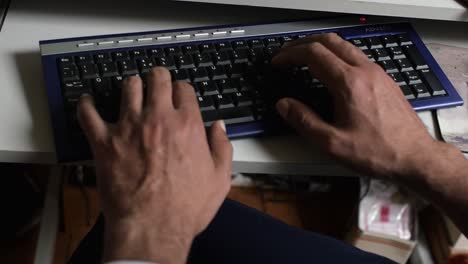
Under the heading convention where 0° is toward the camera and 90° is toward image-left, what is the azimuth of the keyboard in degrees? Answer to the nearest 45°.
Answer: approximately 0°

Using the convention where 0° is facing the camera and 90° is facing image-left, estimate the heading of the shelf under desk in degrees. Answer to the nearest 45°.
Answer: approximately 0°
